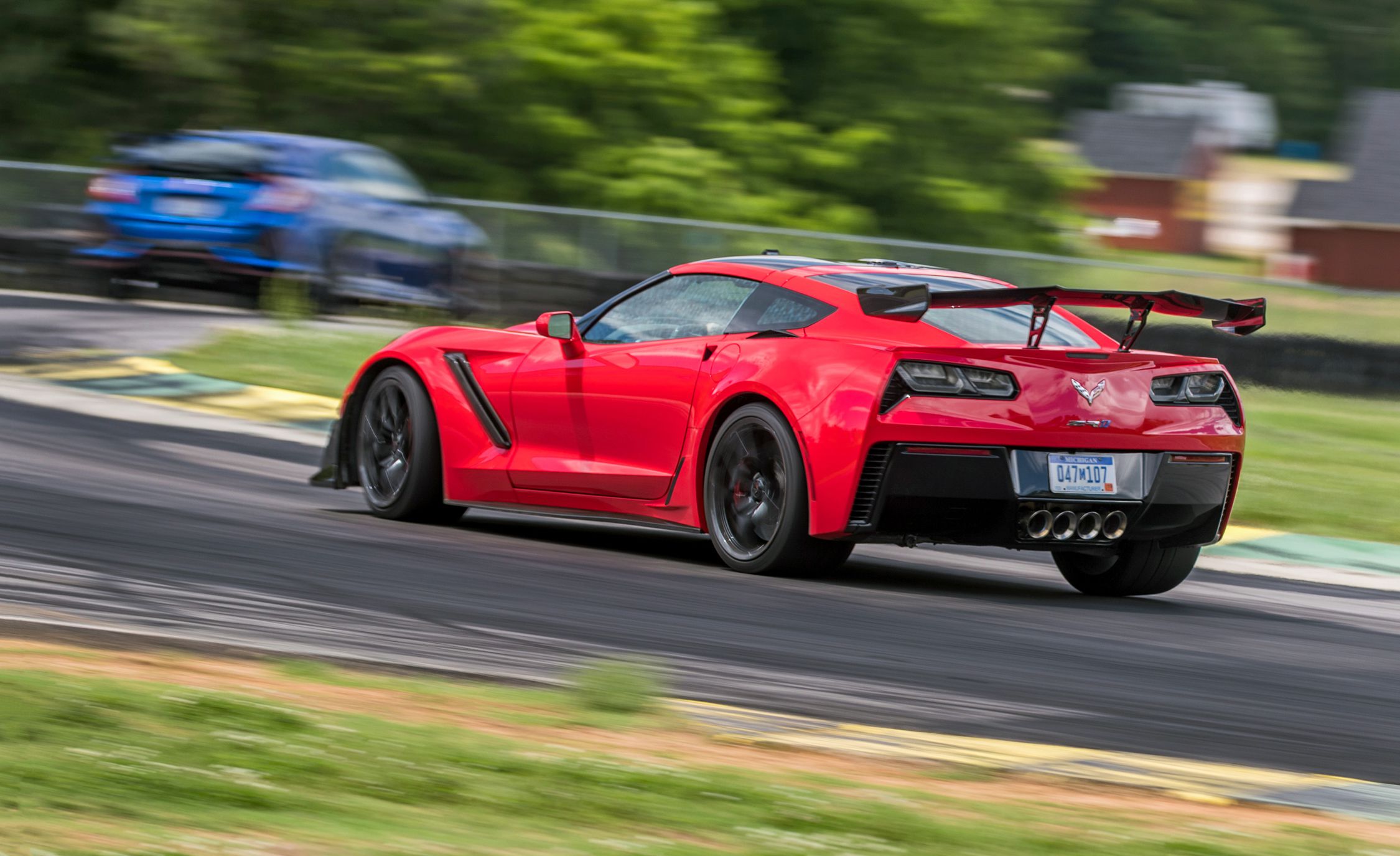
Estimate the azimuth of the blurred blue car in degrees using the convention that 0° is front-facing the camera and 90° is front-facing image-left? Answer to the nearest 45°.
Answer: approximately 225°

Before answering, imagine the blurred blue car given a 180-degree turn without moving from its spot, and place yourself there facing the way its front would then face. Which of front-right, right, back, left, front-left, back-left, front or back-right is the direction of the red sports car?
front-left

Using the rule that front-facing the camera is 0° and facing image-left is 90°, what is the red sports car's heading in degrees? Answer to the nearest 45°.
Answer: approximately 135°
